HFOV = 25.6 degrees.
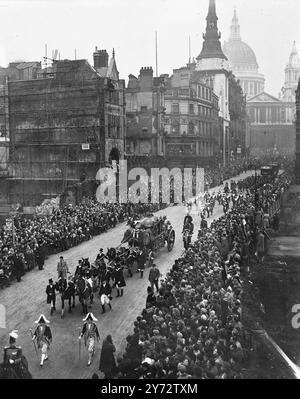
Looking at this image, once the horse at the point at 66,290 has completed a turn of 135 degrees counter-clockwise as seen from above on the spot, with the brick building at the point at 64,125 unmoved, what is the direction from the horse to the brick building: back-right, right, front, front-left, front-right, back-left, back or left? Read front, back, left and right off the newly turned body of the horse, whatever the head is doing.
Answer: left

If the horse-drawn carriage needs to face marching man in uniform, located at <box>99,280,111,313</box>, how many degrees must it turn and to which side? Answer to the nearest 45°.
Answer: approximately 45° to its left

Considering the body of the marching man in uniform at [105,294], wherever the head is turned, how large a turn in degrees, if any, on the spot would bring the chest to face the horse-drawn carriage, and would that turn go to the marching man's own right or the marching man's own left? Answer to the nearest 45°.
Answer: approximately 135° to the marching man's own right

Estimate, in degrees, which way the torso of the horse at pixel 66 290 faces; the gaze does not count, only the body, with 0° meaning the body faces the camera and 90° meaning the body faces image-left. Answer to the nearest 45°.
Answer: approximately 45°
